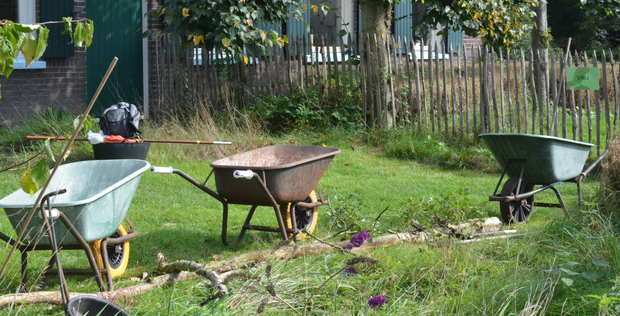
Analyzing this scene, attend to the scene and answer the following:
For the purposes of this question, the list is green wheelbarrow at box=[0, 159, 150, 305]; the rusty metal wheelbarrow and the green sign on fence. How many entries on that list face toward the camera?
1

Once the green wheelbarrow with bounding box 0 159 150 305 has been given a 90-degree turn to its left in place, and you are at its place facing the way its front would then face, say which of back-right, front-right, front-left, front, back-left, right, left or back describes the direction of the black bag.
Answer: front-right

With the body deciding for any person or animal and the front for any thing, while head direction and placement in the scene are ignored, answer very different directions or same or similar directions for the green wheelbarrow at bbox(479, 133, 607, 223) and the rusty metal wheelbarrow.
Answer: very different directions

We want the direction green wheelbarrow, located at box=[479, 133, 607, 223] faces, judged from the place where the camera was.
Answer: facing the viewer and to the left of the viewer

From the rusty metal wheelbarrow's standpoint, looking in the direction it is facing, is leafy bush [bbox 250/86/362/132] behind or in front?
in front

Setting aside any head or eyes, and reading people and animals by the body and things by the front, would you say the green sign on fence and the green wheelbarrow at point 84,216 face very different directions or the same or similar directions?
very different directions

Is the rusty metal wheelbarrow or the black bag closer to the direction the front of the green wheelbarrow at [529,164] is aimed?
the rusty metal wheelbarrow

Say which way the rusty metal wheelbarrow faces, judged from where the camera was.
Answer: facing away from the viewer and to the right of the viewer

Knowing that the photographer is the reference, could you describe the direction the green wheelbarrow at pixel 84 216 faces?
facing away from the viewer and to the right of the viewer

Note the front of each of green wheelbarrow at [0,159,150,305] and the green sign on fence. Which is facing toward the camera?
the green sign on fence

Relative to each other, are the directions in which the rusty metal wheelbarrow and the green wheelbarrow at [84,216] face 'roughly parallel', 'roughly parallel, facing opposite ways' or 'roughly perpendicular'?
roughly parallel

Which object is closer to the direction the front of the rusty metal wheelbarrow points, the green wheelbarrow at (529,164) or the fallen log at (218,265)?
the green wheelbarrow

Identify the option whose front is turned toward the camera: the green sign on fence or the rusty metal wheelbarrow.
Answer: the green sign on fence

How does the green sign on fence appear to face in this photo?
toward the camera
